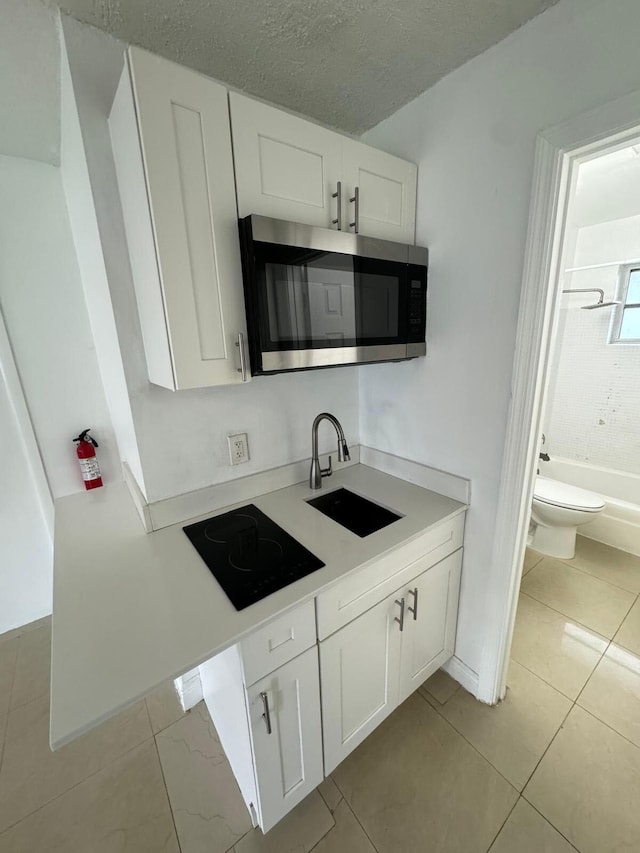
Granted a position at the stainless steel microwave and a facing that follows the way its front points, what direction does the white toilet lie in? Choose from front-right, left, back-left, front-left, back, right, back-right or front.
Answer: left

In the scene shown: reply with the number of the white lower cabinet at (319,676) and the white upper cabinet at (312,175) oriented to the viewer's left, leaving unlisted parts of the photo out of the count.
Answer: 0

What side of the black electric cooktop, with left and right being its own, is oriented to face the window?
left

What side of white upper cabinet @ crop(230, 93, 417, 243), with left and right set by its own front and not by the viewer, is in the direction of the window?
left

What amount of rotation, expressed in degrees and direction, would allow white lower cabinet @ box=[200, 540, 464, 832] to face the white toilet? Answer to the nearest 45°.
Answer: approximately 90° to its left

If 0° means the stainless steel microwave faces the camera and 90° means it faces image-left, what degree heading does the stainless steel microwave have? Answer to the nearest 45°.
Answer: approximately 315°

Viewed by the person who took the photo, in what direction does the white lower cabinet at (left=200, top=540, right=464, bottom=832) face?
facing the viewer and to the right of the viewer

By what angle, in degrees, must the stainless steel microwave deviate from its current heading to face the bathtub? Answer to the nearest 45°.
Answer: approximately 90° to its left
